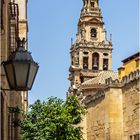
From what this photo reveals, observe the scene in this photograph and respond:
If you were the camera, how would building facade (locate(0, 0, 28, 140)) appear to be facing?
facing the viewer and to the right of the viewer
